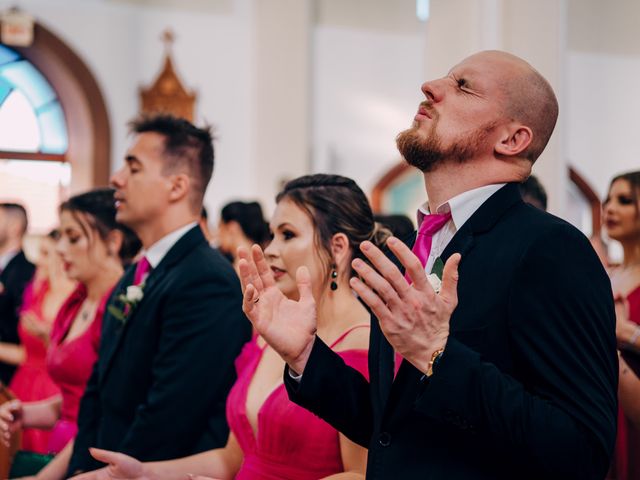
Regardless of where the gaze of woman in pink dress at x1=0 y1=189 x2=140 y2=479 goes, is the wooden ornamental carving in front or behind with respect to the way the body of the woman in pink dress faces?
behind

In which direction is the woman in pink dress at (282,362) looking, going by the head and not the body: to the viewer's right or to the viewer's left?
to the viewer's left

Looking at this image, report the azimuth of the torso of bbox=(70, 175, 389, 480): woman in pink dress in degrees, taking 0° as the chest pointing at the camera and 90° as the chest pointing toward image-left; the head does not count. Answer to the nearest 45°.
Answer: approximately 45°

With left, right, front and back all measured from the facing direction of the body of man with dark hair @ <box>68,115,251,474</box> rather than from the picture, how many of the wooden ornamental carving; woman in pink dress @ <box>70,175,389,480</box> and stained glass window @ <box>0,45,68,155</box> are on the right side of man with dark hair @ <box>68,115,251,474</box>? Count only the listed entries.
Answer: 2

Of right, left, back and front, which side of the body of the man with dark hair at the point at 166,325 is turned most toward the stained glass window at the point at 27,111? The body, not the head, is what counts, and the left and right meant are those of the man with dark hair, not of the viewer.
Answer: right

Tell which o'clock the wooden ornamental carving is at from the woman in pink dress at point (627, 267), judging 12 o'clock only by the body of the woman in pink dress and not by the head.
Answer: The wooden ornamental carving is roughly at 3 o'clock from the woman in pink dress.

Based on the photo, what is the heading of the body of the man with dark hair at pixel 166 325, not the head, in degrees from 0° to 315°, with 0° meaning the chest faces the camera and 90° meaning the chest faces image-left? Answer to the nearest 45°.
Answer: approximately 90°
